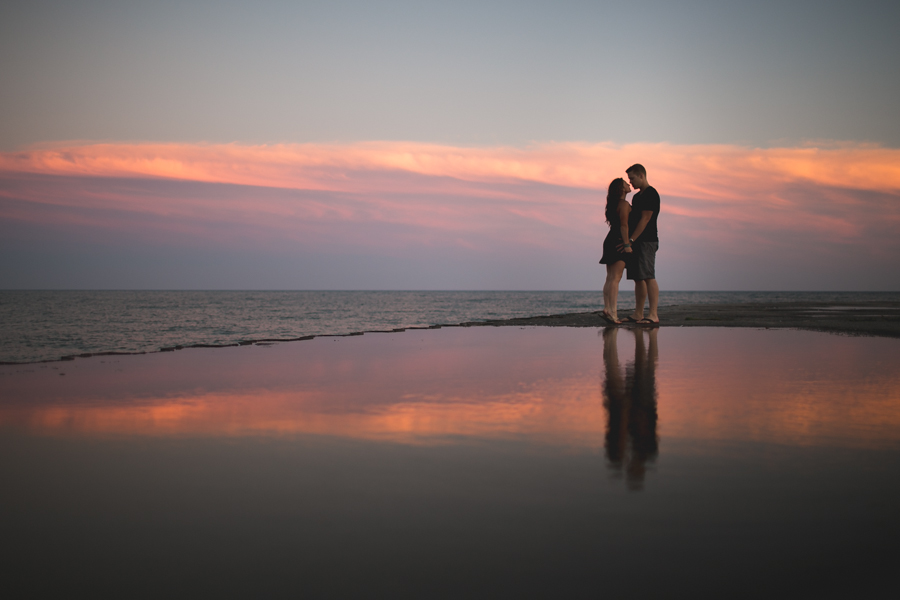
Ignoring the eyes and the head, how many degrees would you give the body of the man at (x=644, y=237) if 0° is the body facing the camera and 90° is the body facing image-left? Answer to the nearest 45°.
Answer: approximately 90°
